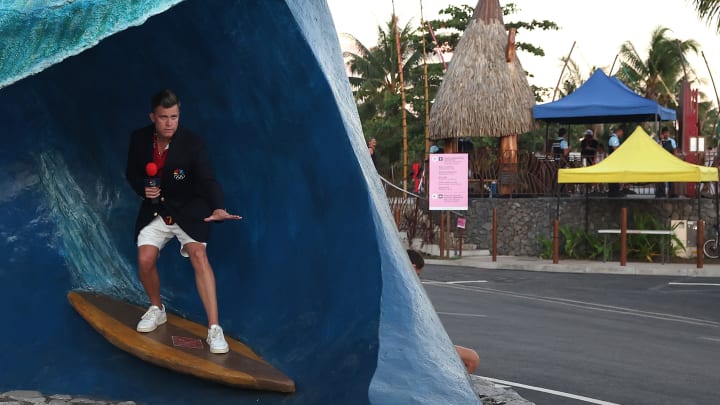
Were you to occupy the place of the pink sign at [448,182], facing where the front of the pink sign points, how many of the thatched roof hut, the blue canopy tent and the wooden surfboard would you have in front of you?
1

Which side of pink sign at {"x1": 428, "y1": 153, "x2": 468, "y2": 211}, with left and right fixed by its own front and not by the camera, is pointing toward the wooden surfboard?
front

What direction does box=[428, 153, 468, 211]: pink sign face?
toward the camera

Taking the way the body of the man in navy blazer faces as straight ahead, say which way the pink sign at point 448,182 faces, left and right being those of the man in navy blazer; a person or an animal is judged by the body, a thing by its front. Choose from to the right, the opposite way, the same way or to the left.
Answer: the same way

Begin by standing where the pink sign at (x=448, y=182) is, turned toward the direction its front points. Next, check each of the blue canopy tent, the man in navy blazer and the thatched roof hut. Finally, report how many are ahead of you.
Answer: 1

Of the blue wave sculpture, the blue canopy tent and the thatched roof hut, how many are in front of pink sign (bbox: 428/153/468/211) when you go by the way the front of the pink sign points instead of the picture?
1

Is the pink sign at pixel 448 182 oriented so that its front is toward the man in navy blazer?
yes

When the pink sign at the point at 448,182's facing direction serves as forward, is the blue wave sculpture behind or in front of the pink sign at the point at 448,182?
in front

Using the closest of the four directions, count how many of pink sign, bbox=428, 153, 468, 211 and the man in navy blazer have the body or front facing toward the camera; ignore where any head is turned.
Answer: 2

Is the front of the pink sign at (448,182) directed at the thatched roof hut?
no

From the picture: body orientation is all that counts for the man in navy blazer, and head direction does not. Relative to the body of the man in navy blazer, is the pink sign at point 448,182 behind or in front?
behind

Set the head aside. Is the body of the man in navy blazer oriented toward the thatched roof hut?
no

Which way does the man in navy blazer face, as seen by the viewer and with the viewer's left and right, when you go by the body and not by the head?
facing the viewer

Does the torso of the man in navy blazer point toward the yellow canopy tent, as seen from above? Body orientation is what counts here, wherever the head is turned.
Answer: no
